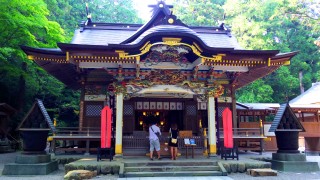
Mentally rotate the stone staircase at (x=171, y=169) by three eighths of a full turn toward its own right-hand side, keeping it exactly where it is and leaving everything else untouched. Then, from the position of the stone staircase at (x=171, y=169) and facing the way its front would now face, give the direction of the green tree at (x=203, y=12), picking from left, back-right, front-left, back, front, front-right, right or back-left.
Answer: front-right

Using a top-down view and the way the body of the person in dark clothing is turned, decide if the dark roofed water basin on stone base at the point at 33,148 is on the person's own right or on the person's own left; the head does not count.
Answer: on the person's own left

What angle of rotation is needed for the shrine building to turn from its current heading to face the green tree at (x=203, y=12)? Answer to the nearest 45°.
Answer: approximately 180°

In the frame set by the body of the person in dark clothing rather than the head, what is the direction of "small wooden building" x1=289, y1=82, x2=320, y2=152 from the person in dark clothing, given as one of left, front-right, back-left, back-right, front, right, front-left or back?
front-right

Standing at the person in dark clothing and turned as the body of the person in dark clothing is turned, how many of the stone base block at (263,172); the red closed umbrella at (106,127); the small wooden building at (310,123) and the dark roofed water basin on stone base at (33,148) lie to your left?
2

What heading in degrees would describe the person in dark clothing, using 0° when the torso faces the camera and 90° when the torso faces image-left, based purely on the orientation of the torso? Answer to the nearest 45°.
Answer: approximately 180°

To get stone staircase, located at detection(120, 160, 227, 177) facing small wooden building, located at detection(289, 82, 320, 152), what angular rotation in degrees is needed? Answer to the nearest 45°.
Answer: approximately 135° to its left

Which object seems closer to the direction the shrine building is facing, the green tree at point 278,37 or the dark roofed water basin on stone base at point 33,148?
the dark roofed water basin on stone base

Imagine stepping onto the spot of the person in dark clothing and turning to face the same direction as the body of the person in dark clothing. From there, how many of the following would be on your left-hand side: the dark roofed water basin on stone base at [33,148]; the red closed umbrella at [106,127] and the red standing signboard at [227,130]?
2

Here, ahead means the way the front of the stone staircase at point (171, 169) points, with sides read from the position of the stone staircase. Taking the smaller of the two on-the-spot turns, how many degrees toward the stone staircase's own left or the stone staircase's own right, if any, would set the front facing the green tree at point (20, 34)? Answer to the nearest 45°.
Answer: approximately 135° to the stone staircase's own right

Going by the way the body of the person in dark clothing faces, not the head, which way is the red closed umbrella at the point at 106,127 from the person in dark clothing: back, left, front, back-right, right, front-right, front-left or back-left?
left

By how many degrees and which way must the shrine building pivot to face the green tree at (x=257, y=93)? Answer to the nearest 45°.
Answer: approximately 135° to its left
